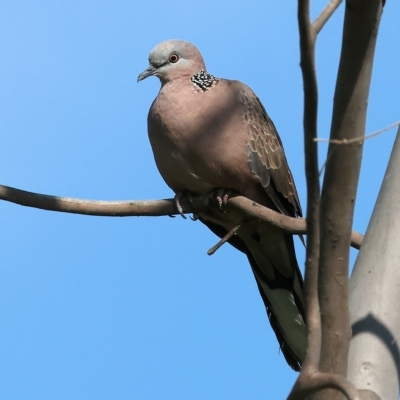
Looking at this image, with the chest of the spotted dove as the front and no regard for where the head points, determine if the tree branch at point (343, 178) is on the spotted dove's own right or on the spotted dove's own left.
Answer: on the spotted dove's own left

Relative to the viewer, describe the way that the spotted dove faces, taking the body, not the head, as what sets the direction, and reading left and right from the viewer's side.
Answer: facing the viewer and to the left of the viewer

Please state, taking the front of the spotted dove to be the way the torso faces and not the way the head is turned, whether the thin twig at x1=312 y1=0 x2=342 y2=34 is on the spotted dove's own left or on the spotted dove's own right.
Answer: on the spotted dove's own left

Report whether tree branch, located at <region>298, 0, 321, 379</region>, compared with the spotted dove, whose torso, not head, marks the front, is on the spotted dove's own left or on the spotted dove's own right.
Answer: on the spotted dove's own left
